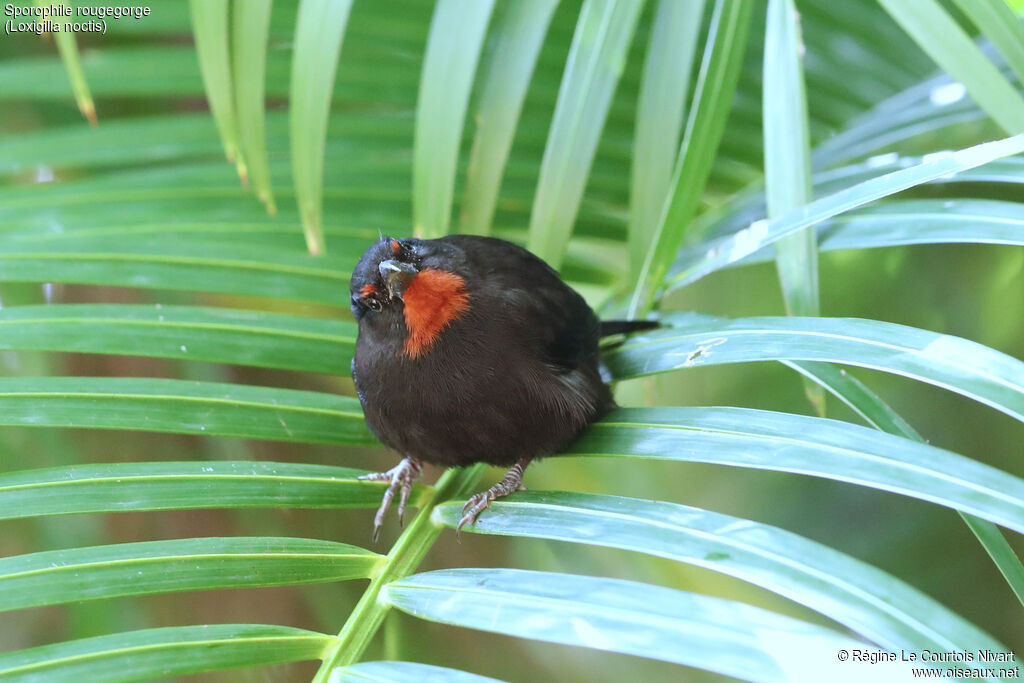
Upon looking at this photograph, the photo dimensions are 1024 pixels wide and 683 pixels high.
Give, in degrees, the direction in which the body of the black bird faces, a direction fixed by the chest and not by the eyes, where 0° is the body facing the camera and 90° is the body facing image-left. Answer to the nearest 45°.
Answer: approximately 45°
